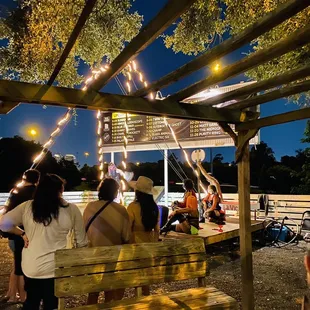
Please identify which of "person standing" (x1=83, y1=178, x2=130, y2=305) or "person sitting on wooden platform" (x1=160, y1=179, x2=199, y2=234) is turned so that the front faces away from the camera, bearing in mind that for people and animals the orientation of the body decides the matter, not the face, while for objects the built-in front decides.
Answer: the person standing

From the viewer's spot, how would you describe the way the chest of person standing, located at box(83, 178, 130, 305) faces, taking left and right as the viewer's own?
facing away from the viewer

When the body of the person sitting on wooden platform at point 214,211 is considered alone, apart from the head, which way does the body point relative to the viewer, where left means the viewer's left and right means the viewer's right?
facing the viewer and to the left of the viewer

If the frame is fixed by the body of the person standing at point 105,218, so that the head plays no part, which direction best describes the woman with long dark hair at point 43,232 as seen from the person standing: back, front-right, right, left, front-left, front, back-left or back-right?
back-left

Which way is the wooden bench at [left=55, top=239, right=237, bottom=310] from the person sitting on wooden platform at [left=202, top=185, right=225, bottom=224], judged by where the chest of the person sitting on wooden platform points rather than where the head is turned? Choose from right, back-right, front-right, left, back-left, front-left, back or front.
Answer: front-left

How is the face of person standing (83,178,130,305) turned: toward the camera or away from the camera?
away from the camera

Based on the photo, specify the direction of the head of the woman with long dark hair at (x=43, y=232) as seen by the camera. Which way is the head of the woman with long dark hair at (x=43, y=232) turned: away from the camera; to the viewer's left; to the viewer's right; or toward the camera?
away from the camera

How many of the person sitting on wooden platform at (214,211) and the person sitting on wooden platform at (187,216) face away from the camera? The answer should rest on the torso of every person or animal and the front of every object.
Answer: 0

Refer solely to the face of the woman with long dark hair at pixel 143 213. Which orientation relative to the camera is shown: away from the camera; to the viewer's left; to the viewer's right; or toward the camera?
away from the camera

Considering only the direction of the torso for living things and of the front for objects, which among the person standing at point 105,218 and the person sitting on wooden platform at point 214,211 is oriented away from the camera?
the person standing

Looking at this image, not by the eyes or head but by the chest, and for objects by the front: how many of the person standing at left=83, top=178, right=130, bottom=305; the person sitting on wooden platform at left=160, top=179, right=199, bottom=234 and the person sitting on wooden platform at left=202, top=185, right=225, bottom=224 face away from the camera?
1

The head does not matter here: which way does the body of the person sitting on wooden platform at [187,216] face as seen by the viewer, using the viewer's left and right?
facing to the left of the viewer
